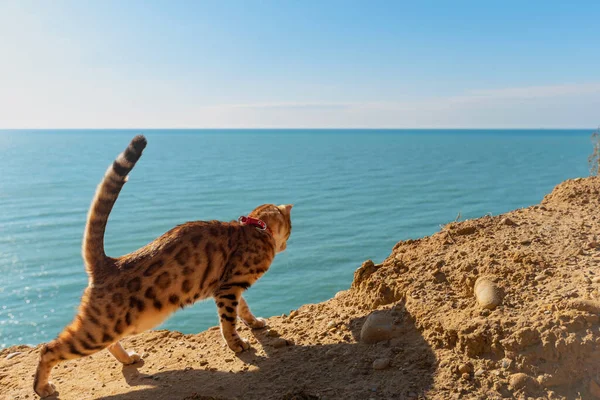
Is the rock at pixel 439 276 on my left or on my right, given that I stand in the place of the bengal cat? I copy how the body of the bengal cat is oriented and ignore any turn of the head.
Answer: on my right

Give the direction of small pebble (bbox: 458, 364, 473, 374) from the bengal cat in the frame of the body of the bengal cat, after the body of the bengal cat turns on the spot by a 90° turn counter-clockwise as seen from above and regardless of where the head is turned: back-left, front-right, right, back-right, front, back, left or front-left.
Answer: back

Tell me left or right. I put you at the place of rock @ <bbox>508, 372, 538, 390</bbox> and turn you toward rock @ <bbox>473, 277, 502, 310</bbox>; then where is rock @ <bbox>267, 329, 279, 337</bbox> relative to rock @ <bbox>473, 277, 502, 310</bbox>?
left

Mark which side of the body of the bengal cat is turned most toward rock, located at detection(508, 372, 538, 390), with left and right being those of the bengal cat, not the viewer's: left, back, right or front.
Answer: right

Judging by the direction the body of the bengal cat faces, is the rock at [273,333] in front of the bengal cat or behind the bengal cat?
in front

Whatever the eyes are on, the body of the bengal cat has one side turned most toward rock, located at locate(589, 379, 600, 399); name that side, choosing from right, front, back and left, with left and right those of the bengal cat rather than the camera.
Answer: right

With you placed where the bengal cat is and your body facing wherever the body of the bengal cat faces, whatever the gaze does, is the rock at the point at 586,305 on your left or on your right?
on your right

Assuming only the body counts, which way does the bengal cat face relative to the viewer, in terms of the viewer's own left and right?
facing away from the viewer and to the right of the viewer

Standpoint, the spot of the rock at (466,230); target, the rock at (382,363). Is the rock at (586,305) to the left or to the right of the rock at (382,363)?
left
